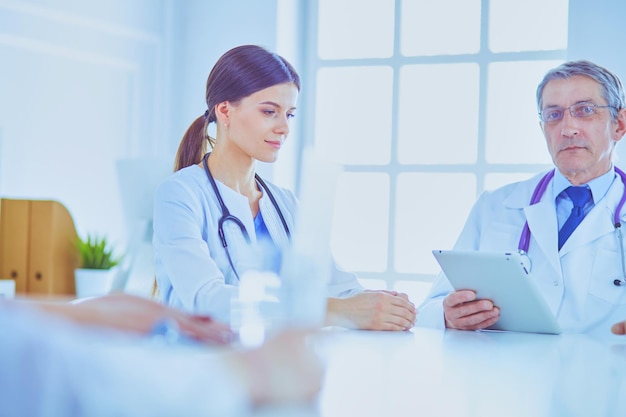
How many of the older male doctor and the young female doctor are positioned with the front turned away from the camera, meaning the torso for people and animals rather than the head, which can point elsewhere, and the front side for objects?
0

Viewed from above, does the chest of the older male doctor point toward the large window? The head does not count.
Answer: no

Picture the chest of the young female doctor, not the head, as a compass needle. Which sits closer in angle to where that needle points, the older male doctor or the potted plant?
the older male doctor

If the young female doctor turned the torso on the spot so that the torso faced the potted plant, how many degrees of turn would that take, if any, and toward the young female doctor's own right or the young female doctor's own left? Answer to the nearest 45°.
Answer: approximately 180°

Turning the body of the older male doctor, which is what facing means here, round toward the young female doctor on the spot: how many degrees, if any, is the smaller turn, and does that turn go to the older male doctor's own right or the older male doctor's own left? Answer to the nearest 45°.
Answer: approximately 45° to the older male doctor's own right

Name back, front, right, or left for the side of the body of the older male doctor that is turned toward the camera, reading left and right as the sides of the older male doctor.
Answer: front

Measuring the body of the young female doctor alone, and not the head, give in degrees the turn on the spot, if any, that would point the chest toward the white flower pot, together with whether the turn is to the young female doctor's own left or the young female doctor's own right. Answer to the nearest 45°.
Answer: approximately 180°

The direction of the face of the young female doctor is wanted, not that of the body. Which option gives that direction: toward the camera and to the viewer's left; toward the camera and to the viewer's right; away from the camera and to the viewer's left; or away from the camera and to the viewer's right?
toward the camera and to the viewer's right

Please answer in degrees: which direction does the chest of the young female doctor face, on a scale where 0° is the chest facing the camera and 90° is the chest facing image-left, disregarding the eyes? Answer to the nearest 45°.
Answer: approximately 315°

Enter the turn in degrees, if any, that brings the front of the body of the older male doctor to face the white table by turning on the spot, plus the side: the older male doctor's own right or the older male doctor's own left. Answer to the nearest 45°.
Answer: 0° — they already face it

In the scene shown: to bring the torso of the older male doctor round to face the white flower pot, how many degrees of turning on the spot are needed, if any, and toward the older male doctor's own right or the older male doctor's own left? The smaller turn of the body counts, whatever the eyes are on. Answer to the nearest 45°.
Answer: approximately 90° to the older male doctor's own right

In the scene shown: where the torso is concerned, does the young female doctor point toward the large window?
no
